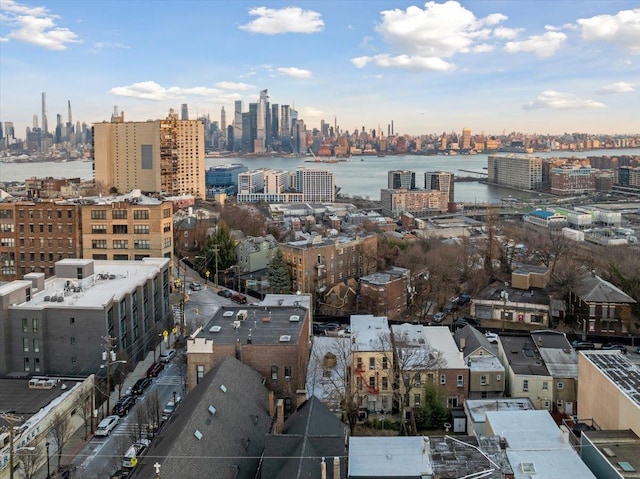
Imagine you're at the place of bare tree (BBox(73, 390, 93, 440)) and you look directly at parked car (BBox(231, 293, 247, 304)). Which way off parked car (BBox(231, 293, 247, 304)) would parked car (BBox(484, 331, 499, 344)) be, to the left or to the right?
right

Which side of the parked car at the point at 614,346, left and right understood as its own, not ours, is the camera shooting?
right

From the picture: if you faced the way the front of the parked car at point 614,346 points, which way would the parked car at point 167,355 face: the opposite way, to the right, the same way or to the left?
to the right

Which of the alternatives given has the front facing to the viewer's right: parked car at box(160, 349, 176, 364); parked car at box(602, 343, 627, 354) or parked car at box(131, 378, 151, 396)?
parked car at box(602, 343, 627, 354)

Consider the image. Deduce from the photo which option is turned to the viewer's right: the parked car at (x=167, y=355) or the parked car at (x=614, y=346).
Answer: the parked car at (x=614, y=346)

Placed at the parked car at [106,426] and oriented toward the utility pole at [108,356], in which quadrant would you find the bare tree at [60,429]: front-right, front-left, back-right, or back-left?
back-left
